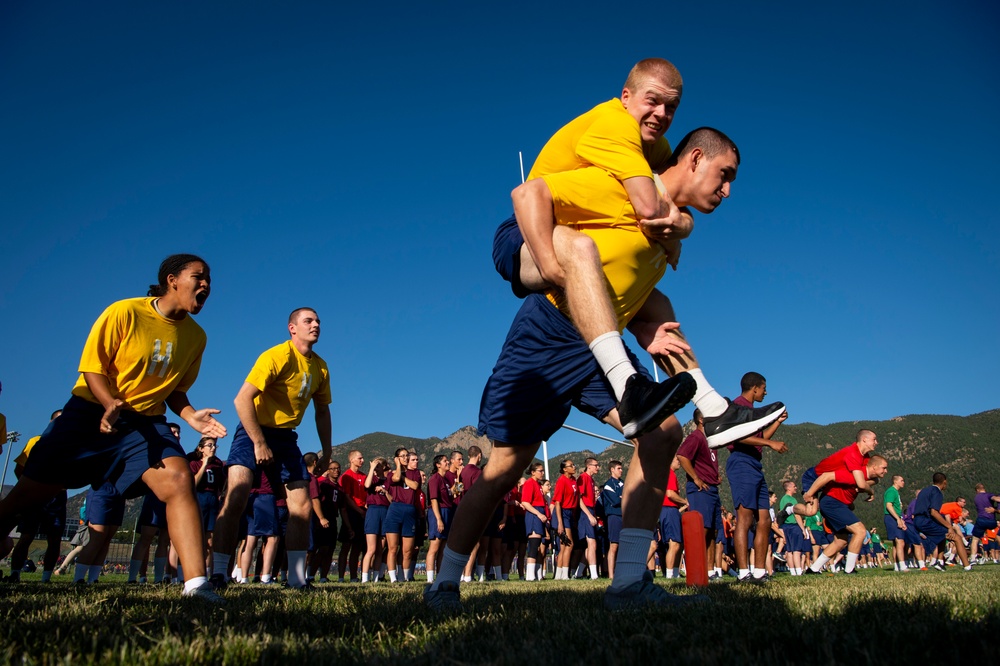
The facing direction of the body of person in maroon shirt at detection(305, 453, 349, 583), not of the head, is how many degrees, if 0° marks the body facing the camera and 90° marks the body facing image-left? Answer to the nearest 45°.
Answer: approximately 315°

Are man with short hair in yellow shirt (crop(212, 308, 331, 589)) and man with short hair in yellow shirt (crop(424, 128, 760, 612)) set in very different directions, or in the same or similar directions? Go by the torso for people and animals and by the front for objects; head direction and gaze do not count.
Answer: same or similar directions

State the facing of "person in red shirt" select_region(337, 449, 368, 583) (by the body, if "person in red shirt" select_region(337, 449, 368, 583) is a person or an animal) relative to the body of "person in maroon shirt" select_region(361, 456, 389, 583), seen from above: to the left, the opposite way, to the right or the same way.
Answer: the same way

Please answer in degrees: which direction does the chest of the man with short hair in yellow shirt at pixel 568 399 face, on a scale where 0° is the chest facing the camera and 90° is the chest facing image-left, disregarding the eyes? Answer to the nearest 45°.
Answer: approximately 270°

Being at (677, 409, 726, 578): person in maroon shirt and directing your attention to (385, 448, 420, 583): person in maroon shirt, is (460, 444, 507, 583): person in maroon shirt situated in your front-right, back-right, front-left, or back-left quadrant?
front-right

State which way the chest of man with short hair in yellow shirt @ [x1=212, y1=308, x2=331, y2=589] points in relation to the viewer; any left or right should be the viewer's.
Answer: facing the viewer and to the right of the viewer

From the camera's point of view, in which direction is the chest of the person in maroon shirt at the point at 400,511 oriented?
toward the camera

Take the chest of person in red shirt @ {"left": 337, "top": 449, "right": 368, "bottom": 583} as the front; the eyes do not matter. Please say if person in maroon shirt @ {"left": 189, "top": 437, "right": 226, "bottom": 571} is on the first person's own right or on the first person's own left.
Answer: on the first person's own right

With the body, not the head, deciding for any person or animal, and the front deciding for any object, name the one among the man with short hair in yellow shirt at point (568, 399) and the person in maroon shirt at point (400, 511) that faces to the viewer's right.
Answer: the man with short hair in yellow shirt

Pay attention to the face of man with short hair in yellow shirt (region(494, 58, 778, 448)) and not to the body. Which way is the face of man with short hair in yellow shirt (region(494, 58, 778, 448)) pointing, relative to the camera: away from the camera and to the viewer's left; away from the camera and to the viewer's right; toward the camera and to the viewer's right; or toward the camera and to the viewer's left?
toward the camera and to the viewer's right

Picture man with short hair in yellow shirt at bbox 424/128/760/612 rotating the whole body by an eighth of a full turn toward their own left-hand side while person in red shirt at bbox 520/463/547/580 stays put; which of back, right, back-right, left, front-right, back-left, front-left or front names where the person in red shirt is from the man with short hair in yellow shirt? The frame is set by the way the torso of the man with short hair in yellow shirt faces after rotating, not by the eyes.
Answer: front-left

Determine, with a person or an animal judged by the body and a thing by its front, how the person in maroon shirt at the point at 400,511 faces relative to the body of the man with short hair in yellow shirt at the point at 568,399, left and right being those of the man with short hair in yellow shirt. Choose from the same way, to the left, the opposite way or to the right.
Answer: to the right

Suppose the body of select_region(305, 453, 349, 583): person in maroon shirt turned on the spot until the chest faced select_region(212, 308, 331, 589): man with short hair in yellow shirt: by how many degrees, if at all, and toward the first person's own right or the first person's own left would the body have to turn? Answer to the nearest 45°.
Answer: approximately 45° to the first person's own right
